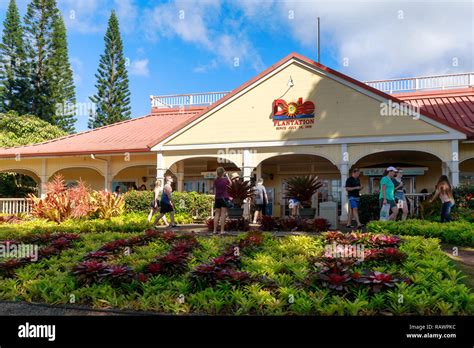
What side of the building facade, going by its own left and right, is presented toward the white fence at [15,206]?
right

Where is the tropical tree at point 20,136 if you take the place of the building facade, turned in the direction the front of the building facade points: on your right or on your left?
on your right

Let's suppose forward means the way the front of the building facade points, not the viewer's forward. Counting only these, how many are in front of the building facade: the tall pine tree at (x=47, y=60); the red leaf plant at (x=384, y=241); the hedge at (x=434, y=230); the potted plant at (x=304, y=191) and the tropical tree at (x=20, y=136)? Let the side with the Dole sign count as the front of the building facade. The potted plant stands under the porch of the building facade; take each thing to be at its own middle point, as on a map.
3

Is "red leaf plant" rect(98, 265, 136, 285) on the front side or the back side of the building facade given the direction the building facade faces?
on the front side

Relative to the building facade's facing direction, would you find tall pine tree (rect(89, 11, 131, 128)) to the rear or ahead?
to the rear

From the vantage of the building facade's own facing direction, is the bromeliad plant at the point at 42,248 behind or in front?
in front

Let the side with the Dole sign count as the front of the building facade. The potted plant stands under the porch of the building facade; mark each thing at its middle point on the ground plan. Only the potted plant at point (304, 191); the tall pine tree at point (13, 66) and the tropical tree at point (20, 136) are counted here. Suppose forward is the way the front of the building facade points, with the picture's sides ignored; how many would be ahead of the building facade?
1

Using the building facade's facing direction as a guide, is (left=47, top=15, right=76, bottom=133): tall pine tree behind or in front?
behind

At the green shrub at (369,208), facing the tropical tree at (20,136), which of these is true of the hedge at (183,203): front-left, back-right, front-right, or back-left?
front-left

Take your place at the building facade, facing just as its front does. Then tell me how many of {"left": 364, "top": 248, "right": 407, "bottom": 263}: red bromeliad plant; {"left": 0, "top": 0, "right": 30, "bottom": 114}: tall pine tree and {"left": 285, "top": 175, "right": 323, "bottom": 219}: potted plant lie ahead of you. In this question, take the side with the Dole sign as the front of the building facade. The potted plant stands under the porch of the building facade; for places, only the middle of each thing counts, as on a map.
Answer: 2

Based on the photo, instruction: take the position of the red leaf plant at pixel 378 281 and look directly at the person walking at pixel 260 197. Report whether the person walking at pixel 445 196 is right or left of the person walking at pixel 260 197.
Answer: right

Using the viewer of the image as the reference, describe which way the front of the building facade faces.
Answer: facing the viewer

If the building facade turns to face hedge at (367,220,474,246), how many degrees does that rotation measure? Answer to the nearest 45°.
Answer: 0° — it already faces it

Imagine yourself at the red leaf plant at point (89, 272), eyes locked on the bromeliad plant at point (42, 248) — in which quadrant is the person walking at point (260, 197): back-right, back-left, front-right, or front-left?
front-right

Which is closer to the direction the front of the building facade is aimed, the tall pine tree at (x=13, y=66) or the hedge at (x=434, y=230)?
the hedge

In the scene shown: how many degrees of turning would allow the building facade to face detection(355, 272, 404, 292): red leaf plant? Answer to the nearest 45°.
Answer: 0° — it already faces it
